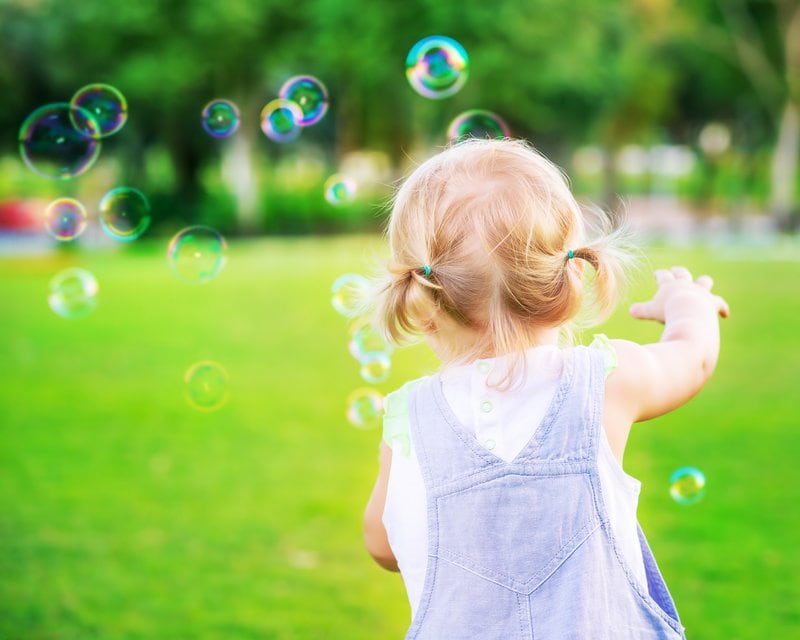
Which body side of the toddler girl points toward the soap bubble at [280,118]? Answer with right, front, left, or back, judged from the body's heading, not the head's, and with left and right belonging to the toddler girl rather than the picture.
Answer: front

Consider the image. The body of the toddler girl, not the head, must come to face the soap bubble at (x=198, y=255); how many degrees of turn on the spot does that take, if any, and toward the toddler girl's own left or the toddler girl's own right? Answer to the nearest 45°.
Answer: approximately 45° to the toddler girl's own left

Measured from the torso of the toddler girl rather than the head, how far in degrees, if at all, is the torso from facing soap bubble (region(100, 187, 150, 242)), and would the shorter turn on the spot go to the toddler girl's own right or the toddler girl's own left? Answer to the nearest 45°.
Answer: approximately 45° to the toddler girl's own left

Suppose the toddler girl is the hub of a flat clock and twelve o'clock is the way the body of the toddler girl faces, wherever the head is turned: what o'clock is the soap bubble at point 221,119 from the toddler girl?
The soap bubble is roughly at 11 o'clock from the toddler girl.

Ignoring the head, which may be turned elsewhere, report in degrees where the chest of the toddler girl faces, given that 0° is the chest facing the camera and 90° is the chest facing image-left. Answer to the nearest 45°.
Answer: approximately 180°

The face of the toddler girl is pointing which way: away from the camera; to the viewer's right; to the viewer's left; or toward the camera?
away from the camera

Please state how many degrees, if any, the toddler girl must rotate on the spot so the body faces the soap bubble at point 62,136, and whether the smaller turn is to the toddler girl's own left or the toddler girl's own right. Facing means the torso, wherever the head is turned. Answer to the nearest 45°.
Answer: approximately 45° to the toddler girl's own left
